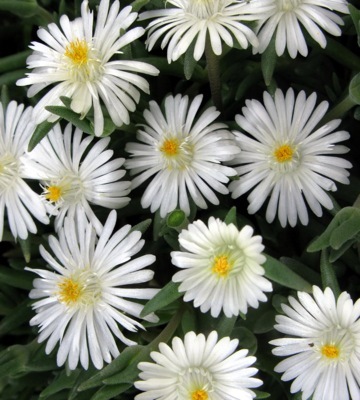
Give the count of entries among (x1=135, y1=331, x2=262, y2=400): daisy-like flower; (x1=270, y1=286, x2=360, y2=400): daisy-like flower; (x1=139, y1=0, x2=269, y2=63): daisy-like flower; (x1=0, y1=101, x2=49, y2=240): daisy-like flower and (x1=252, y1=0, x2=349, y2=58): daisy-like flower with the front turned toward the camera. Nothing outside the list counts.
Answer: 5

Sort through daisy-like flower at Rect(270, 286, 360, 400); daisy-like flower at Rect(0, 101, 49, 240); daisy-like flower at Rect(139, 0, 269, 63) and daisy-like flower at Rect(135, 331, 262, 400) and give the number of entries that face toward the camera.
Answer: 4

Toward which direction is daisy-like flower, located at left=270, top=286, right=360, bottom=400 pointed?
toward the camera

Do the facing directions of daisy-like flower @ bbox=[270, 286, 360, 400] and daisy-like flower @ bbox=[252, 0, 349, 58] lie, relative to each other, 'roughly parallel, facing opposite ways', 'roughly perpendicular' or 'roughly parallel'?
roughly parallel

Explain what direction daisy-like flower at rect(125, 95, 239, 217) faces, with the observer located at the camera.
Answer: facing the viewer

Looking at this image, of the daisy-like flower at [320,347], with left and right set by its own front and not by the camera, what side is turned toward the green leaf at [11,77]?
right

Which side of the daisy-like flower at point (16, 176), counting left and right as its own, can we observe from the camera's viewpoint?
front

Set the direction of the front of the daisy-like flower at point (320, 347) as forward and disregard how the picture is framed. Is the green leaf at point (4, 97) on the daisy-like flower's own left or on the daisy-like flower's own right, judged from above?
on the daisy-like flower's own right

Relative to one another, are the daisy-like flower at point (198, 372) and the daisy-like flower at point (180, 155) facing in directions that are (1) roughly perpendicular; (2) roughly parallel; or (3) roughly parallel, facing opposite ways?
roughly parallel
